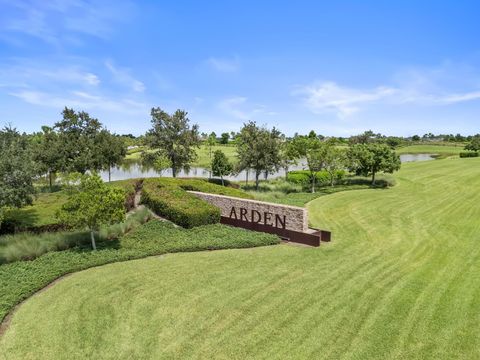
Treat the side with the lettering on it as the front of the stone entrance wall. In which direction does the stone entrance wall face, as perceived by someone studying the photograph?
facing the viewer and to the left of the viewer

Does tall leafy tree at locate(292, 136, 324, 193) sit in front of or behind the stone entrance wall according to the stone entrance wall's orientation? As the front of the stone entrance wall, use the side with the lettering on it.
behind

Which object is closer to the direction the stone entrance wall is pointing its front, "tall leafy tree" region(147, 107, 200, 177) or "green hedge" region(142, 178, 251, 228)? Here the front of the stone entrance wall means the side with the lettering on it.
the green hedge

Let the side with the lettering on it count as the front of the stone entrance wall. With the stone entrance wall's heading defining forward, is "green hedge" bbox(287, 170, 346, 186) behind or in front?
behind

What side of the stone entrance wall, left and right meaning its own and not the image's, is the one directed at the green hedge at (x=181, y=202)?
right

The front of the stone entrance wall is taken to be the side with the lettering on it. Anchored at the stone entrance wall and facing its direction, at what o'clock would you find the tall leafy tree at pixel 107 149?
The tall leafy tree is roughly at 3 o'clock from the stone entrance wall.

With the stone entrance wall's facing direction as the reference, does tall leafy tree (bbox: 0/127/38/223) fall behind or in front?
in front

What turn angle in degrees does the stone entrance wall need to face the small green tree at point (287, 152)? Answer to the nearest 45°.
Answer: approximately 135° to its right

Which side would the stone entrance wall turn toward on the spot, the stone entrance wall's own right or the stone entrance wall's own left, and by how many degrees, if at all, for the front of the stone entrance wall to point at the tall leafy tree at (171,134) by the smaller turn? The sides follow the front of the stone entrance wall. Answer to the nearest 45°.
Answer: approximately 90° to the stone entrance wall's own right

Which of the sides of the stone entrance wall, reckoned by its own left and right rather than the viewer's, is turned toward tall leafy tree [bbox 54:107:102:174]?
right

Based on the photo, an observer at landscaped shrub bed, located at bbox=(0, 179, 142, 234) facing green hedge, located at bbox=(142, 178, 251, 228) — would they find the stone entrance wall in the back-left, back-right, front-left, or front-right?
front-right

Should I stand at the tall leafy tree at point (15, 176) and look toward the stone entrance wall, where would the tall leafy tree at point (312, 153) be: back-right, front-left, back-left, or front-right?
front-left
